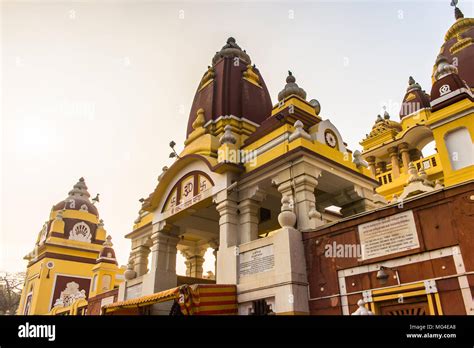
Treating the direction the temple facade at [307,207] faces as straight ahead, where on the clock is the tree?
The tree is roughly at 3 o'clock from the temple facade.

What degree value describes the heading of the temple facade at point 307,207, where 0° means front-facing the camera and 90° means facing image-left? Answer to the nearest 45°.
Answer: approximately 45°

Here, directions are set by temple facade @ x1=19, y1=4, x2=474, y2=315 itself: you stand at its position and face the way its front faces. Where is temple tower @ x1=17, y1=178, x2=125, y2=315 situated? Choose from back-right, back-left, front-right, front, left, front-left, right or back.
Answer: right
